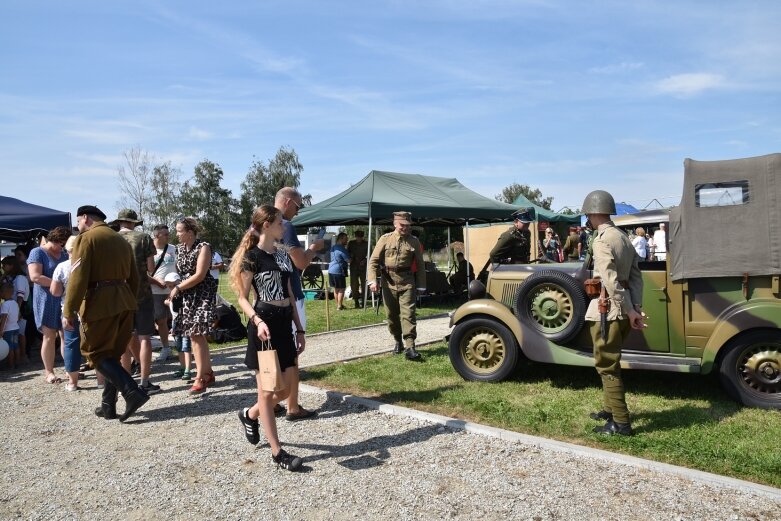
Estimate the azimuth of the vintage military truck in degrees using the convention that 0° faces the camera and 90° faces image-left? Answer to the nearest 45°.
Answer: approximately 90°

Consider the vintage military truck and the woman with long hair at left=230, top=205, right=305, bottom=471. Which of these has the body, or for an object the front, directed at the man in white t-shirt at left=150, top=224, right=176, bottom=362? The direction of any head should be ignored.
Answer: the vintage military truck

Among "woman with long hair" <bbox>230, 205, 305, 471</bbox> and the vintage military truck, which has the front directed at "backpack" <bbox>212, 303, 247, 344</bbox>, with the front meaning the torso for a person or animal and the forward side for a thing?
the vintage military truck

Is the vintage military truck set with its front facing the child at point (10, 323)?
yes

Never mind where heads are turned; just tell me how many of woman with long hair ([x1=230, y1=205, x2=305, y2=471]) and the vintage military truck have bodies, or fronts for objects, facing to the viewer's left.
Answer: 1

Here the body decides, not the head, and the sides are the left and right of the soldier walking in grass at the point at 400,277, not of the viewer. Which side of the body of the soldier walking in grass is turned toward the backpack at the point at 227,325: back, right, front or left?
right

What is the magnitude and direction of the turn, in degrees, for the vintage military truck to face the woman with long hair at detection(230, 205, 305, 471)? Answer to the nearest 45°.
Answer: approximately 45° to its left

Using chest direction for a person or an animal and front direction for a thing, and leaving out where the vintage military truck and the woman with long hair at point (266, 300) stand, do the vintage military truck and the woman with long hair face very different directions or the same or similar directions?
very different directions

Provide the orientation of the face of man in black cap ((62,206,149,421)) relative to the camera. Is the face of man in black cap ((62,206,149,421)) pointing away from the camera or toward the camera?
away from the camera

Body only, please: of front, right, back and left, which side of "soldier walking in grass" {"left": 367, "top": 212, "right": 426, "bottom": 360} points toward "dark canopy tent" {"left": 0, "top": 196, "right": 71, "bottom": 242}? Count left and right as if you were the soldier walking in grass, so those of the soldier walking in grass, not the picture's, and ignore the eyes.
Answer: right
